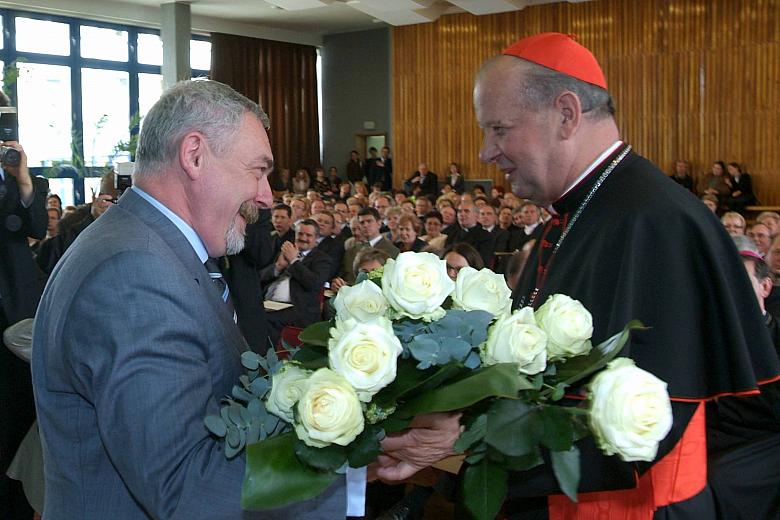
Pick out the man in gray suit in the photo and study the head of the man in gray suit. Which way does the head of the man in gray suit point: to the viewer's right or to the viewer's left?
to the viewer's right

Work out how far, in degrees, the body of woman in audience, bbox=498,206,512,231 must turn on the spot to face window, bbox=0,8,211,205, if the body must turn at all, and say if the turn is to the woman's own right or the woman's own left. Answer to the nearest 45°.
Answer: approximately 135° to the woman's own right

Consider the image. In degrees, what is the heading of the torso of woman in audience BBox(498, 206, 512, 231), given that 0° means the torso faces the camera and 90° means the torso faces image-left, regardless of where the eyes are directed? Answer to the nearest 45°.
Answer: approximately 0°

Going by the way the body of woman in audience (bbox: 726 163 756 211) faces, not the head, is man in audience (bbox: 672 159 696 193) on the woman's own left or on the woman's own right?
on the woman's own right

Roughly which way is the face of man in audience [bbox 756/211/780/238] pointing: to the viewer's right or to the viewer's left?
to the viewer's left

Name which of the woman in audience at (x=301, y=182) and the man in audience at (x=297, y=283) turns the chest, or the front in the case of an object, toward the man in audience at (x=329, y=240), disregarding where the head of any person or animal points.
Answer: the woman in audience

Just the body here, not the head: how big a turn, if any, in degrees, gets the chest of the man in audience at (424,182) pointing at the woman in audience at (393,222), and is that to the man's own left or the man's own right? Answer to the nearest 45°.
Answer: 0° — they already face them

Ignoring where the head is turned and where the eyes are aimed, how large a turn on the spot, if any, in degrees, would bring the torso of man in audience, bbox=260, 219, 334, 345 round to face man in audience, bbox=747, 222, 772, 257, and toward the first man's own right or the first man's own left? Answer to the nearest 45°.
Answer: approximately 135° to the first man's own left

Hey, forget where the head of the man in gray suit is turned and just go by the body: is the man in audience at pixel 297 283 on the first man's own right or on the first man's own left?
on the first man's own left

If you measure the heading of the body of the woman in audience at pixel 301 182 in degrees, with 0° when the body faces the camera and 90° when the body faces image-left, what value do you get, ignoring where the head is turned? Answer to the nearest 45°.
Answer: approximately 0°

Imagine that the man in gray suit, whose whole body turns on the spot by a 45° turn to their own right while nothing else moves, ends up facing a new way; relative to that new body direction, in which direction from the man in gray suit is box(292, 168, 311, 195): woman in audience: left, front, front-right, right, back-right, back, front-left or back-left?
back-left

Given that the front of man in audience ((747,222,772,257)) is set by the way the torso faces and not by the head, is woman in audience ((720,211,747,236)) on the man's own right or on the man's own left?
on the man's own right

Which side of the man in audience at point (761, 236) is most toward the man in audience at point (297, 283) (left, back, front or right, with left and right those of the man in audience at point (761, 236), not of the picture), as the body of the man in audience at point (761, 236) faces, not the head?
right

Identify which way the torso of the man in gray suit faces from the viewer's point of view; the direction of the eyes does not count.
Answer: to the viewer's right

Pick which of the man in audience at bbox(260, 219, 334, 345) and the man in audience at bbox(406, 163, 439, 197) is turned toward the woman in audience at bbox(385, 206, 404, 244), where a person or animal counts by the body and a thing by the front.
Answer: the man in audience at bbox(406, 163, 439, 197)
